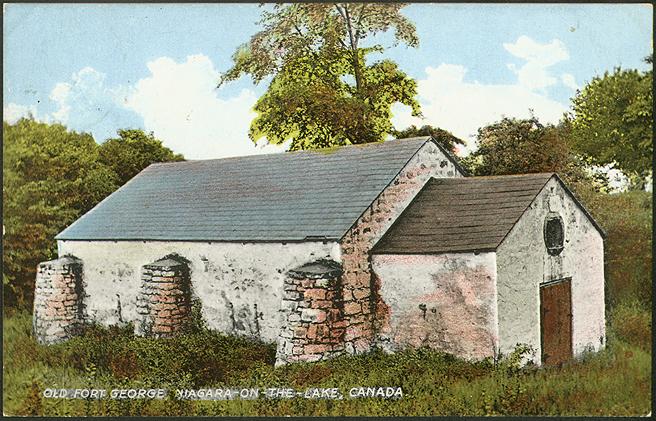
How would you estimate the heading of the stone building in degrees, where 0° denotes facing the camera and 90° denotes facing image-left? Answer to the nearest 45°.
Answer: approximately 315°

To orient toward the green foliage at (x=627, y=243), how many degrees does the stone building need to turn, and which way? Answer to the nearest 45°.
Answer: approximately 45° to its left
